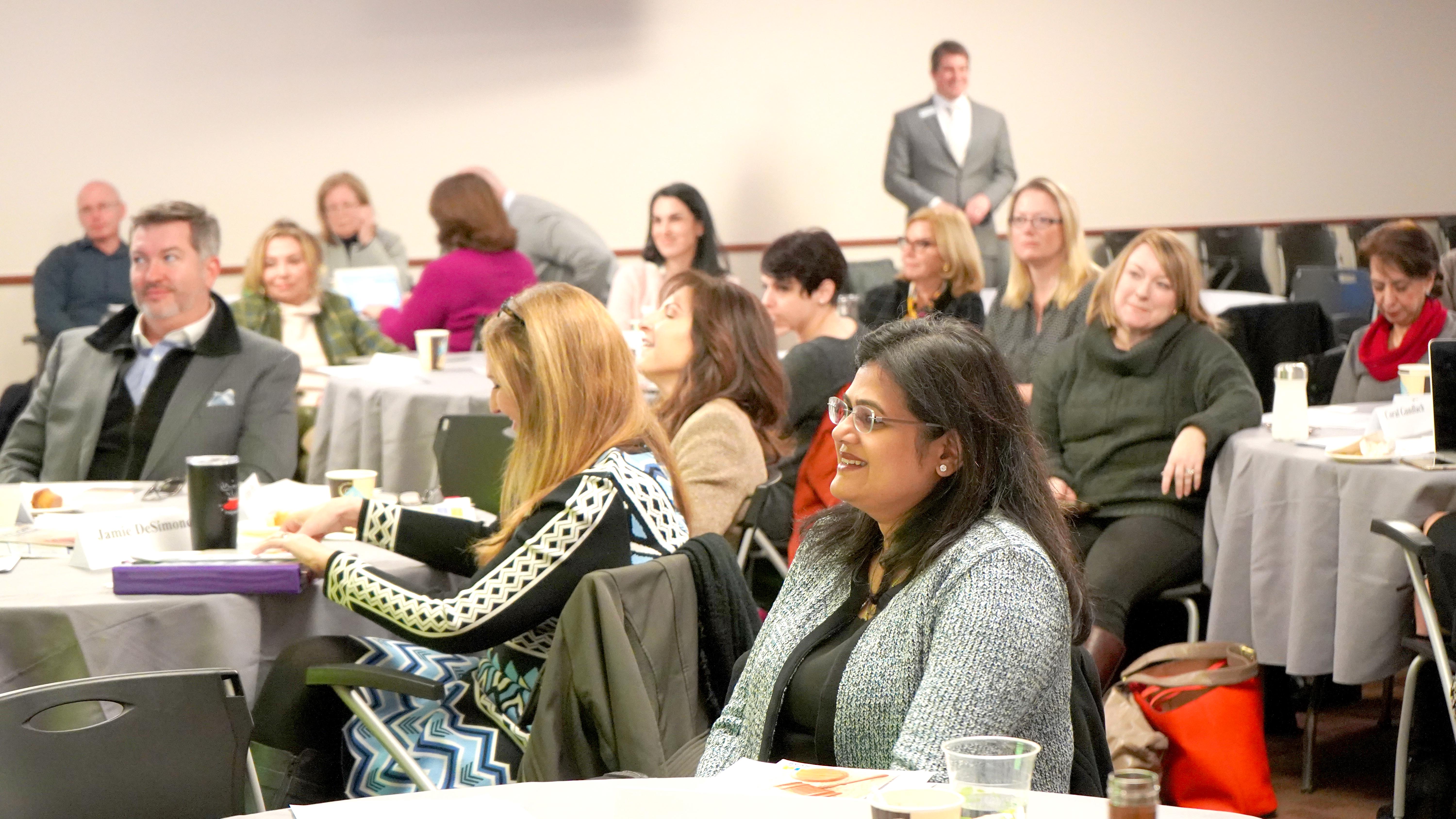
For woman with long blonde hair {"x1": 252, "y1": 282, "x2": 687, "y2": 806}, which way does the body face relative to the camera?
to the viewer's left

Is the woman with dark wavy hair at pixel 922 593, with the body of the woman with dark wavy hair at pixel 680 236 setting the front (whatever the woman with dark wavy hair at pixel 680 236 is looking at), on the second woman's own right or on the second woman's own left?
on the second woman's own left

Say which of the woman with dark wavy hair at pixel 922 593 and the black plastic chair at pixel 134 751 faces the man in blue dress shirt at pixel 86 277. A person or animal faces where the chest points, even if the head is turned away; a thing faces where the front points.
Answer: the black plastic chair

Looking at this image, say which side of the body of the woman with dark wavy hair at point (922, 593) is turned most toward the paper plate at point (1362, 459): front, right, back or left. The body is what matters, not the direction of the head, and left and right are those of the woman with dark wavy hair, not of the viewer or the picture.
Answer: back

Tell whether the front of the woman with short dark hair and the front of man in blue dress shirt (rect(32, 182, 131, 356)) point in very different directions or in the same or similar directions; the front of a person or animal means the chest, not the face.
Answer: very different directions

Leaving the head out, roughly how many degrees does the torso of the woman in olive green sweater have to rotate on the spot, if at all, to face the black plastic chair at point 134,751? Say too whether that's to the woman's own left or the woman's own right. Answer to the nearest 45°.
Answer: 0° — they already face it

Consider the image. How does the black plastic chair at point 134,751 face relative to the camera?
away from the camera

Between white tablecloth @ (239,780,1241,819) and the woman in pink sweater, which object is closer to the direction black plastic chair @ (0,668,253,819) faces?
the woman in pink sweater

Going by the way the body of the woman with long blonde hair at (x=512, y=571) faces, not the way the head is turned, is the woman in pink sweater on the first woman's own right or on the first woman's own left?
on the first woman's own right

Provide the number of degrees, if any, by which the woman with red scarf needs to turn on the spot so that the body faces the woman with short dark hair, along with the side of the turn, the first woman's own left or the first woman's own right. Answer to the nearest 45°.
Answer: approximately 45° to the first woman's own right

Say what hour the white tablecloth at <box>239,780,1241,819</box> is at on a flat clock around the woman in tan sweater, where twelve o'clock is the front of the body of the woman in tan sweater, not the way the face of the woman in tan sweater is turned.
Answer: The white tablecloth is roughly at 9 o'clock from the woman in tan sweater.

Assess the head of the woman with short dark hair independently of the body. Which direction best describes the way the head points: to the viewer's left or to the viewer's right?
to the viewer's left
